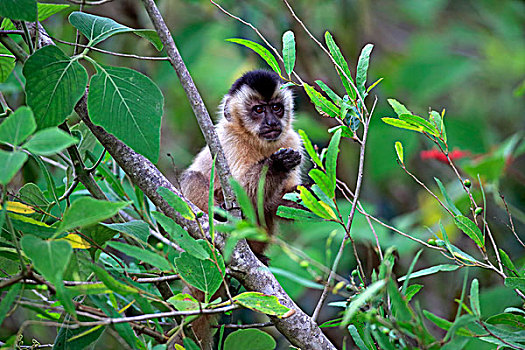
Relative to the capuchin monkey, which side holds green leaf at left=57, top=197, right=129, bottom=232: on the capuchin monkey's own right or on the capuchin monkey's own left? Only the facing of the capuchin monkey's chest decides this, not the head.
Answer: on the capuchin monkey's own right

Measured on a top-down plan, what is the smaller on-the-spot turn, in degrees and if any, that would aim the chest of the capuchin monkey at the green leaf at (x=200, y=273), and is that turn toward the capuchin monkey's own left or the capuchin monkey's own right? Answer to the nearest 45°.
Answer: approximately 45° to the capuchin monkey's own right

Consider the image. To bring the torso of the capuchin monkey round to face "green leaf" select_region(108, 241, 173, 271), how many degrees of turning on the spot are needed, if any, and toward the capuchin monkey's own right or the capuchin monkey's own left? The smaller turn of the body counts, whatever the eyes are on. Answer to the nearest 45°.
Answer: approximately 45° to the capuchin monkey's own right

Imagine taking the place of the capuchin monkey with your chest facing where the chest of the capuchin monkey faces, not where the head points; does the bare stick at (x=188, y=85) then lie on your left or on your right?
on your right

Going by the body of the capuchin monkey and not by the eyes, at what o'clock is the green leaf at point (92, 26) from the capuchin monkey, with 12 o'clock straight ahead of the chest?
The green leaf is roughly at 2 o'clock from the capuchin monkey.

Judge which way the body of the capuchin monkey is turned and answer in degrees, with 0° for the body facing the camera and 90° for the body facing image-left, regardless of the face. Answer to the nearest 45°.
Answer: approximately 315°
